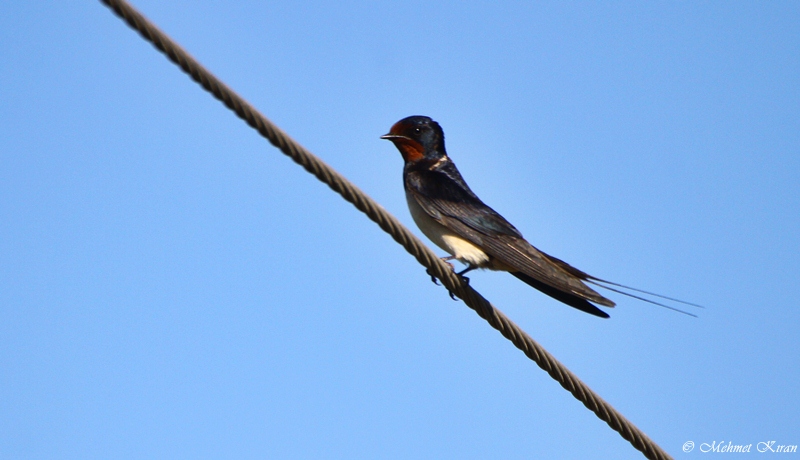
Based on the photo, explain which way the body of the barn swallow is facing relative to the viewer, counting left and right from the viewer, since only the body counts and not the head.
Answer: facing to the left of the viewer
